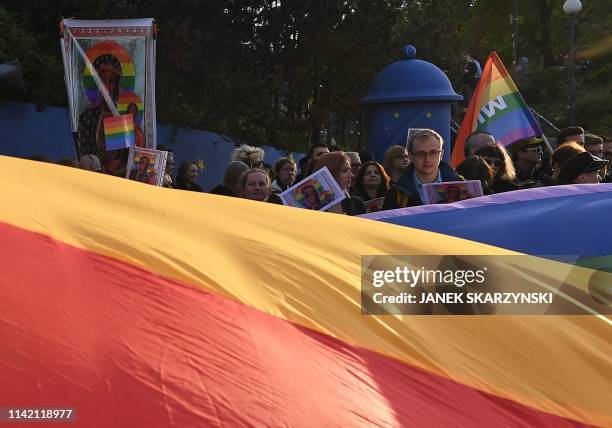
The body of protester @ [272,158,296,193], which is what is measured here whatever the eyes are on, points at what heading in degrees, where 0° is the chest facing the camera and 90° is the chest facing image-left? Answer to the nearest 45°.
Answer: approximately 315°

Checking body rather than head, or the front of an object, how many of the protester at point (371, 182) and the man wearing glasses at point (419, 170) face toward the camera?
2

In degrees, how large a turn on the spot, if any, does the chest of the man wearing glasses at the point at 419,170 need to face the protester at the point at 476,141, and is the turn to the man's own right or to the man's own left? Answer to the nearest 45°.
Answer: approximately 180°

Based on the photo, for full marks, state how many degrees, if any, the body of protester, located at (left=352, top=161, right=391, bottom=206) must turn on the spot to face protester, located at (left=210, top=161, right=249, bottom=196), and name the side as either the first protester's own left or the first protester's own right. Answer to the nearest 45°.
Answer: approximately 45° to the first protester's own right

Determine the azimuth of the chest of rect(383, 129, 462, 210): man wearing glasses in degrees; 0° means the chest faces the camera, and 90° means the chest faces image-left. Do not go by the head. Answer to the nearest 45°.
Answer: approximately 0°

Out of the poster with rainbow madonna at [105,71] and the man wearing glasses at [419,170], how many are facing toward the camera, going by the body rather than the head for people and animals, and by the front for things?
2

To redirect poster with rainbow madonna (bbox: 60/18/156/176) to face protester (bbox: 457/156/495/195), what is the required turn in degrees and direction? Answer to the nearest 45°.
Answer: approximately 45° to its left
